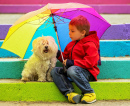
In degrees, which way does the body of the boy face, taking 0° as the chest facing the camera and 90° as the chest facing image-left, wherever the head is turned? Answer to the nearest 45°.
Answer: approximately 45°

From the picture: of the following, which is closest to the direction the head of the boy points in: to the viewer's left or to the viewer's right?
to the viewer's left

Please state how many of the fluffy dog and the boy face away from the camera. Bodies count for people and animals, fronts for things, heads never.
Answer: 0

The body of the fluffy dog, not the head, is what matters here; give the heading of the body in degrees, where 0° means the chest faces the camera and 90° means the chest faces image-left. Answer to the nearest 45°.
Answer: approximately 315°
